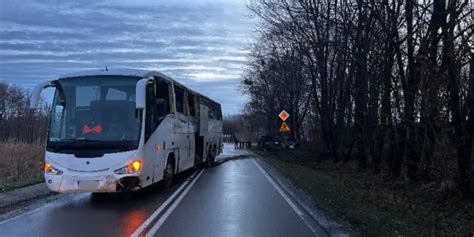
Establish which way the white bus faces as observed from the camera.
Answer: facing the viewer and to the left of the viewer
